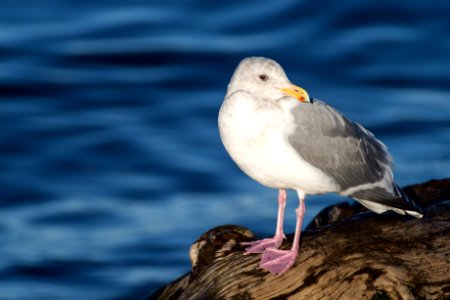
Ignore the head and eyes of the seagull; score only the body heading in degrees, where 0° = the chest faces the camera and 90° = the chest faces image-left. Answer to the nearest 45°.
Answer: approximately 45°
